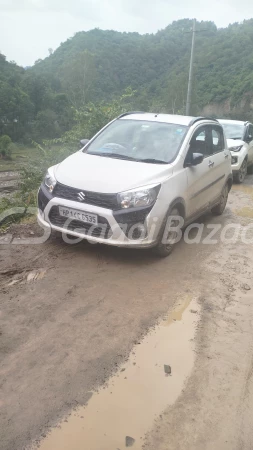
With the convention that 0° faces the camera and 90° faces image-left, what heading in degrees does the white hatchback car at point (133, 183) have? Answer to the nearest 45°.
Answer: approximately 45°

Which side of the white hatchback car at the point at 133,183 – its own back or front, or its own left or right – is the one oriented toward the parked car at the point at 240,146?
back

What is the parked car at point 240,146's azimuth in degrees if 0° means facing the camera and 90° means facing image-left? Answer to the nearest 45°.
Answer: approximately 45°
